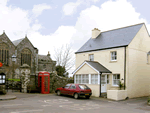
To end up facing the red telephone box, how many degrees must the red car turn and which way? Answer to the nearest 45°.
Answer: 0° — it already faces it

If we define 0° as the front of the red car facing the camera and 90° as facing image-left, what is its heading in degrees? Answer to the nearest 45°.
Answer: approximately 135°

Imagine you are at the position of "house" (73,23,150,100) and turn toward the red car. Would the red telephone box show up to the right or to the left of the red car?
right

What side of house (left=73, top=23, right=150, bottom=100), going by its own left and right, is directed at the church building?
right

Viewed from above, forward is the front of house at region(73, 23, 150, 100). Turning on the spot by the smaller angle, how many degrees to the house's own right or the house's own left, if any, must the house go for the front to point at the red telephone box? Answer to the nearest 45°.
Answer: approximately 45° to the house's own right

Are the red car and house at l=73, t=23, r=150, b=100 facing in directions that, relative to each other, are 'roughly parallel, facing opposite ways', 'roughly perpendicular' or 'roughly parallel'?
roughly perpendicular

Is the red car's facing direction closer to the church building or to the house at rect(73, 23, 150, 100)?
the church building
